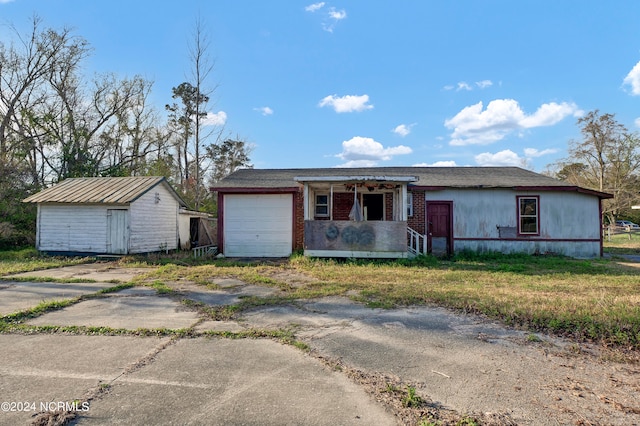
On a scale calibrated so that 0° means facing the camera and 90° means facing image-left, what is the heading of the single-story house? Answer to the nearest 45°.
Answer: approximately 0°

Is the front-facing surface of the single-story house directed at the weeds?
yes
